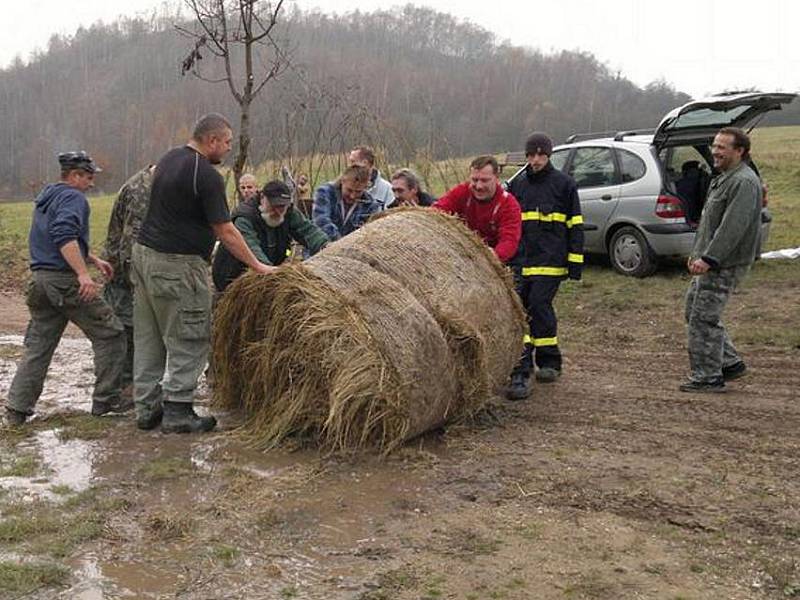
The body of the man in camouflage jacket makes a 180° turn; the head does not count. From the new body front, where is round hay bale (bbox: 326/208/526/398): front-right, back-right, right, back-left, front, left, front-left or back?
back-left

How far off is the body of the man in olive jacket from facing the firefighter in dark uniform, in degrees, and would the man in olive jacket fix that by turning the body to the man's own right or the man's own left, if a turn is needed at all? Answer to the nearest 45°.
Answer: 0° — they already face them

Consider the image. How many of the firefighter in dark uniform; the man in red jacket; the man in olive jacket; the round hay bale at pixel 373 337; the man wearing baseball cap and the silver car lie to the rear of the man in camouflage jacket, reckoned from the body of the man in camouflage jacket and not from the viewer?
0

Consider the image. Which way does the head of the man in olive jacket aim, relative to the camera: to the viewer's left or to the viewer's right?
to the viewer's left

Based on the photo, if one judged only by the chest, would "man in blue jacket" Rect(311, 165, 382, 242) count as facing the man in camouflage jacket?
no

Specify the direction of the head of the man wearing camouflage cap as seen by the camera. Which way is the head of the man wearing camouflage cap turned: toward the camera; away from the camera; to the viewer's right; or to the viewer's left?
to the viewer's right

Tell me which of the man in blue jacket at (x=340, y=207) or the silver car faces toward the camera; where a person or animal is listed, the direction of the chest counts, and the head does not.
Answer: the man in blue jacket

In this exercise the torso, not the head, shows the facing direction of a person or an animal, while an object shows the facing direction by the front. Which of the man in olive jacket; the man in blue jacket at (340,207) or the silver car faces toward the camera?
the man in blue jacket

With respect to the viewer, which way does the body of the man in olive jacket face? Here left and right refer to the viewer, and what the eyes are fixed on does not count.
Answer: facing to the left of the viewer

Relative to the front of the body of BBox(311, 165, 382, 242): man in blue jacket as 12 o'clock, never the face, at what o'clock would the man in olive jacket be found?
The man in olive jacket is roughly at 10 o'clock from the man in blue jacket.

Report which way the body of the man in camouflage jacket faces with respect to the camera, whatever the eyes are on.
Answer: to the viewer's right

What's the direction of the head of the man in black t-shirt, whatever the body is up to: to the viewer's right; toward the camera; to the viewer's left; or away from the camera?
to the viewer's right

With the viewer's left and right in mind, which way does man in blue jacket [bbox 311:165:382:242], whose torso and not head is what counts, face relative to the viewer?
facing the viewer

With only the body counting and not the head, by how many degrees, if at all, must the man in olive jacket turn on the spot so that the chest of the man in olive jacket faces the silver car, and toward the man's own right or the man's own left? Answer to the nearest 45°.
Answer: approximately 90° to the man's own right

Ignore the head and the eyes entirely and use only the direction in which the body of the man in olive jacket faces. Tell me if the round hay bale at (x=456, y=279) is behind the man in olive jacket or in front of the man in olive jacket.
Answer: in front

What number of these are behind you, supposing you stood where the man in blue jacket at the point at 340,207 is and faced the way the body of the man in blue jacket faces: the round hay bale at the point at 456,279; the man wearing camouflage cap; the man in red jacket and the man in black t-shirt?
0
